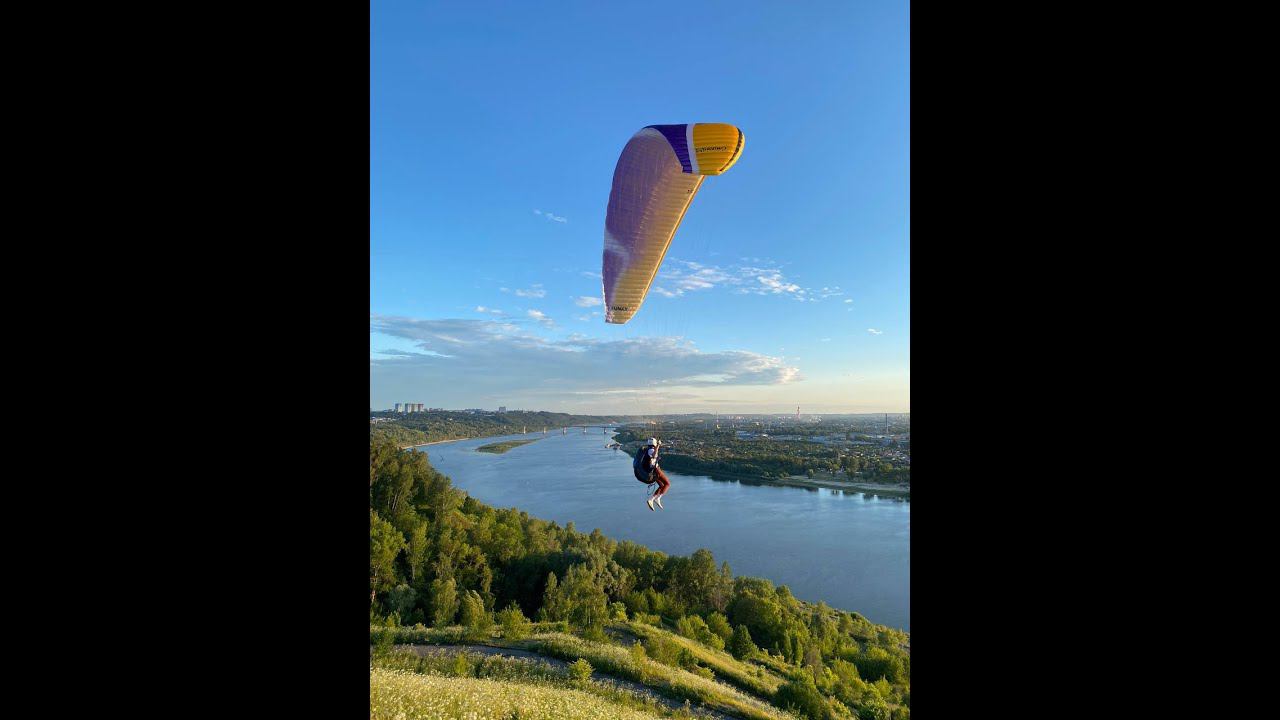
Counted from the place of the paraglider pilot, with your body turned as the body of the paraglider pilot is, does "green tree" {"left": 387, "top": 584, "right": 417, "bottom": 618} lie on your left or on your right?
on your left

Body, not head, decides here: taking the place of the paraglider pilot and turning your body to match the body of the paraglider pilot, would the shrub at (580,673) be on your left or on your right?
on your left
